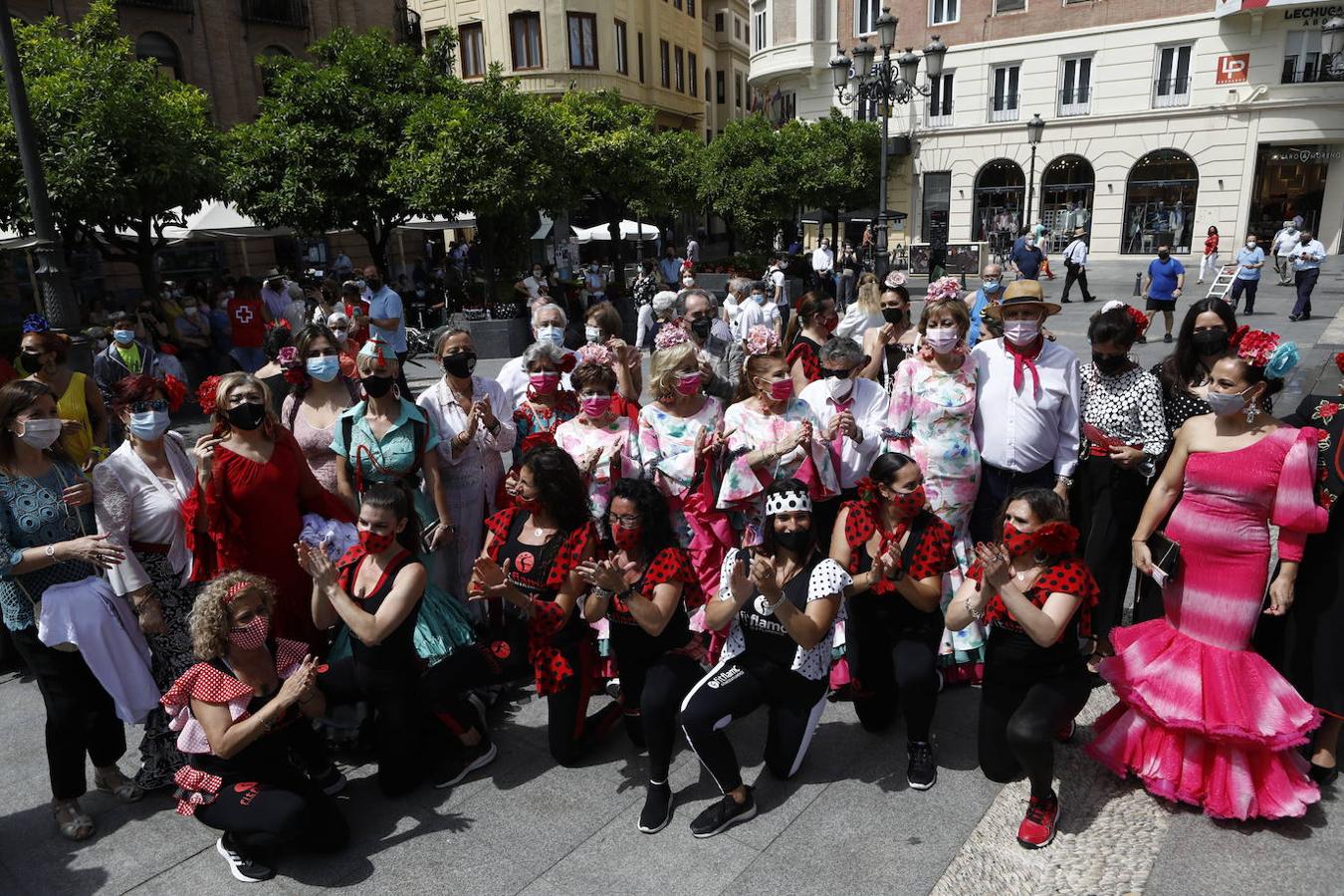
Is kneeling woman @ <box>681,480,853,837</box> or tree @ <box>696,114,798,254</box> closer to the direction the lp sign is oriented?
the kneeling woman

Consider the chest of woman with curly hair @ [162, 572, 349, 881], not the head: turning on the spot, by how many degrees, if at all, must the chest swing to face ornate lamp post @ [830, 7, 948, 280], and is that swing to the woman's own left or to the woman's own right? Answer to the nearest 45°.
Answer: approximately 90° to the woman's own left

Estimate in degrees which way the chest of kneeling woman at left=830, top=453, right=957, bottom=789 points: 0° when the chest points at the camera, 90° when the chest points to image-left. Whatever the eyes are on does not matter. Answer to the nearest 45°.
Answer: approximately 0°

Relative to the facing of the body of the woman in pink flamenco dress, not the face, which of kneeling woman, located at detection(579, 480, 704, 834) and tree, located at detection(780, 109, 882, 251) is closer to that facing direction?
the kneeling woman

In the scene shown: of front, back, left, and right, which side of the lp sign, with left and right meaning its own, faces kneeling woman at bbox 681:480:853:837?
front

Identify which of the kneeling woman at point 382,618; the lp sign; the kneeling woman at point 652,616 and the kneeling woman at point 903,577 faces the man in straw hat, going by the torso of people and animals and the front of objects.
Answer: the lp sign

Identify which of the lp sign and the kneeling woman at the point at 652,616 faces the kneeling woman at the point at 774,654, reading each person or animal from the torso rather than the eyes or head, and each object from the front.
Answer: the lp sign

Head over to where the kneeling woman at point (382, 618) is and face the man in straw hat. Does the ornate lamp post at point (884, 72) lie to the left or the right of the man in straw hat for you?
left

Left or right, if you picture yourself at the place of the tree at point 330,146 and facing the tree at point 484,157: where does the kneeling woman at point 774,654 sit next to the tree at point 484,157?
right

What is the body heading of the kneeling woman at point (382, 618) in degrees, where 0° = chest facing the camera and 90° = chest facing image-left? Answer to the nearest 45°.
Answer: approximately 45°

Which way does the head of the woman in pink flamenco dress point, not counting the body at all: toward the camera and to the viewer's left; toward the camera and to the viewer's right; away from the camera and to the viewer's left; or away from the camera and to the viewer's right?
toward the camera and to the viewer's left

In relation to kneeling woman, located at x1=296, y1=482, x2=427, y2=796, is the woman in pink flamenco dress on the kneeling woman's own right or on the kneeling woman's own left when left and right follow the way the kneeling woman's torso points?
on the kneeling woman's own left

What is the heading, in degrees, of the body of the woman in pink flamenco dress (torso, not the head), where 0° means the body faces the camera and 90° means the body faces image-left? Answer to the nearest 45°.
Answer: approximately 45°

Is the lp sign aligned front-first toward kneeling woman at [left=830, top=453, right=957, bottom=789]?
yes

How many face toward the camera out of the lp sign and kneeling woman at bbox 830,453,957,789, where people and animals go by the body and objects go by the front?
2

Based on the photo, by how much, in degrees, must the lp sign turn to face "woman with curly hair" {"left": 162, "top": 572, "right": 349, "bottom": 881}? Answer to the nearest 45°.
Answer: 0° — it already faces them

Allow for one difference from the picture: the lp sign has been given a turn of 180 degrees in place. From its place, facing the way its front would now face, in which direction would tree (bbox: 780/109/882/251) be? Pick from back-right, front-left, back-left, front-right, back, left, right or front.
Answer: back-left
